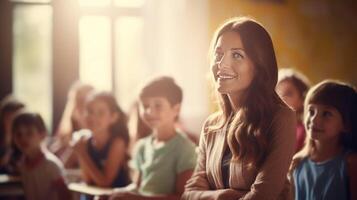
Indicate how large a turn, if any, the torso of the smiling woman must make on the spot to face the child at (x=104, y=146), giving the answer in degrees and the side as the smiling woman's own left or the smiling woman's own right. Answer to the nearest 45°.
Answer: approximately 90° to the smiling woman's own right

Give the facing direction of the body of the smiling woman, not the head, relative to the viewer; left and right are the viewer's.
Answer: facing the viewer and to the left of the viewer

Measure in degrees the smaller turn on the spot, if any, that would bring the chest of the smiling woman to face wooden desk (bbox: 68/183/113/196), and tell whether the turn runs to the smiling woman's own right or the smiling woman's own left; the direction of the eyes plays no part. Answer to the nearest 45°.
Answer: approximately 90° to the smiling woman's own right

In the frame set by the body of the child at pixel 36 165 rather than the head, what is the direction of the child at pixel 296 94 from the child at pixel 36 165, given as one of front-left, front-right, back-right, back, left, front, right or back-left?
left

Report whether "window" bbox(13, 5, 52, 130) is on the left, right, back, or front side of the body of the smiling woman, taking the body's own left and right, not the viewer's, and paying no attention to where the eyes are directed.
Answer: right

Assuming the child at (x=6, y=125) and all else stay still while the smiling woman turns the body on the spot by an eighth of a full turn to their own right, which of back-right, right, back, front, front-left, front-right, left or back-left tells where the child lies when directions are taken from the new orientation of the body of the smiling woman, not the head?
front-right

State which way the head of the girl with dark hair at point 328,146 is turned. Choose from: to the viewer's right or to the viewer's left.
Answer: to the viewer's left

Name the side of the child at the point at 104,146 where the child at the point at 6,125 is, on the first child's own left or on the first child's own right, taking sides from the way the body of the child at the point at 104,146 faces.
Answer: on the first child's own right
